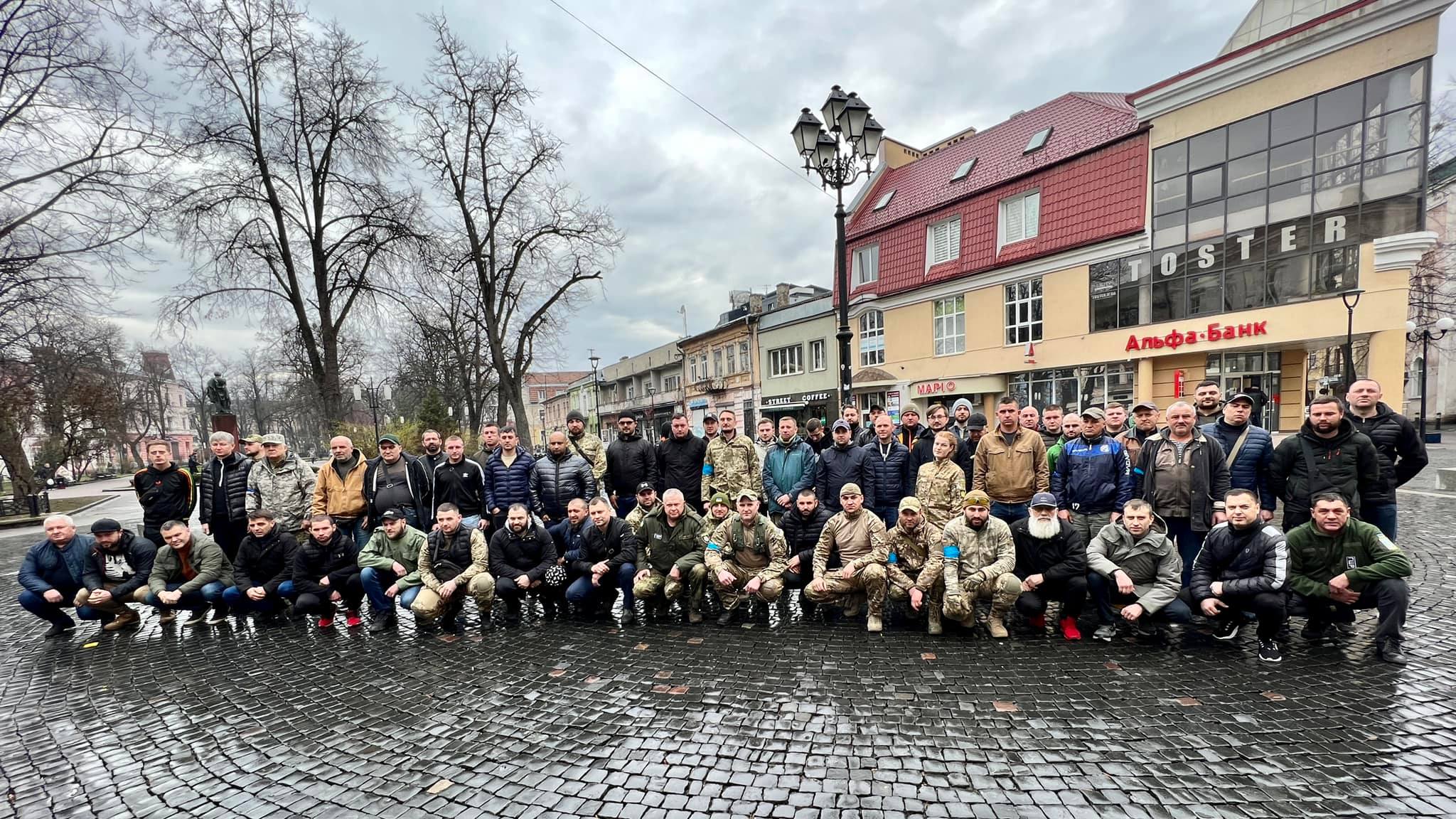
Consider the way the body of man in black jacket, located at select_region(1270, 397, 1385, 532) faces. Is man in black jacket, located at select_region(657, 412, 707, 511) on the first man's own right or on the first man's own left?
on the first man's own right

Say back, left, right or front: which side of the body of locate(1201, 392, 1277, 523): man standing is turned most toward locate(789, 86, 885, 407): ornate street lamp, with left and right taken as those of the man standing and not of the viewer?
right

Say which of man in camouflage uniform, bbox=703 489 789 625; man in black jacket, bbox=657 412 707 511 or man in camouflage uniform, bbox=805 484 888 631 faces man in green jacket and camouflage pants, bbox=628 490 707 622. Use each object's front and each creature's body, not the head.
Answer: the man in black jacket

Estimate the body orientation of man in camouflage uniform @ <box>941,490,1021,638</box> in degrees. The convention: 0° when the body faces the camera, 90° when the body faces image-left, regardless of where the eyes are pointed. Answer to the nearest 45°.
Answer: approximately 0°

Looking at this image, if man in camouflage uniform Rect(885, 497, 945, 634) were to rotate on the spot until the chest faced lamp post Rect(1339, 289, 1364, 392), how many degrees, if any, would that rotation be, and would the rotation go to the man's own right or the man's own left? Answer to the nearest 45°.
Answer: approximately 135° to the man's own left

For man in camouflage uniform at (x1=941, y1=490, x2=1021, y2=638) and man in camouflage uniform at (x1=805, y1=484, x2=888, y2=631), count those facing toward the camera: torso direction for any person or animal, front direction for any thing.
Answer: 2

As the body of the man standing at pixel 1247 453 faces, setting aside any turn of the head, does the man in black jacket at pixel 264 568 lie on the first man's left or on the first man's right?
on the first man's right
